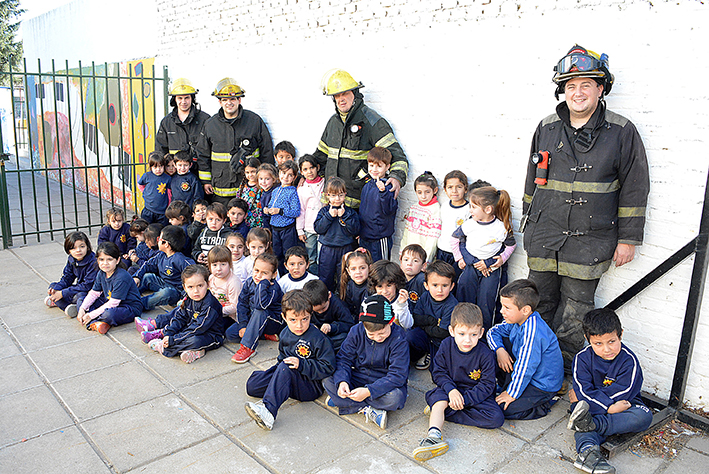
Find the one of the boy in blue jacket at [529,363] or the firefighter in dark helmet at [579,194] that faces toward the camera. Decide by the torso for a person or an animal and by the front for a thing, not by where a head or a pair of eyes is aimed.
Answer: the firefighter in dark helmet

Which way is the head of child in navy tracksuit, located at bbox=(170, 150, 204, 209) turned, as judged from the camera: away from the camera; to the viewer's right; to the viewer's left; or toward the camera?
toward the camera

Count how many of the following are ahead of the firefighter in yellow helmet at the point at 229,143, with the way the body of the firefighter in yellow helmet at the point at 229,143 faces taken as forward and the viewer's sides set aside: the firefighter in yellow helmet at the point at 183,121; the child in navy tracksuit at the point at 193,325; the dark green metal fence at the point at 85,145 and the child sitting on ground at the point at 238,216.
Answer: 2

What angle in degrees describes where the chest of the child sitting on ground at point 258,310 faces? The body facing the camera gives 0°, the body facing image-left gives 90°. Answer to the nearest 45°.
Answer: approximately 45°

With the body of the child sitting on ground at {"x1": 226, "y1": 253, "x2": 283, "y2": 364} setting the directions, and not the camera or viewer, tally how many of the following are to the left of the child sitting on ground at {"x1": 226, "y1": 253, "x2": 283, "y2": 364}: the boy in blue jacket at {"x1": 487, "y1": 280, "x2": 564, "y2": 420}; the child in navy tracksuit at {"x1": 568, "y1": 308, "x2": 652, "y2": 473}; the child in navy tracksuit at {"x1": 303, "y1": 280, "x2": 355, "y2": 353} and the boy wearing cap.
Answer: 4

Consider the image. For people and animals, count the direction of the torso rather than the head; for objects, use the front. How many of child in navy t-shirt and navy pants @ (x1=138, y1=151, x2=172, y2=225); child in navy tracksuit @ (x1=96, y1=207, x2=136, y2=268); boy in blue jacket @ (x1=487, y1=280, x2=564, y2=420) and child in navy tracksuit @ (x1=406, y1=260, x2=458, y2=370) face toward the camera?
3

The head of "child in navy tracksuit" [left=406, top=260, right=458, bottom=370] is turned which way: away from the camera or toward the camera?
toward the camera

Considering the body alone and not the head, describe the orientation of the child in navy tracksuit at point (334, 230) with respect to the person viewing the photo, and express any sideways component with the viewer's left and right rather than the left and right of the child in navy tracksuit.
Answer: facing the viewer

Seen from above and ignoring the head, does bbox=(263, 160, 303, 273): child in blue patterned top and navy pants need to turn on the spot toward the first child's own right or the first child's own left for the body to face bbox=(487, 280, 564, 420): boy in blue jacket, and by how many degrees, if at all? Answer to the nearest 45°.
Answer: approximately 90° to the first child's own left

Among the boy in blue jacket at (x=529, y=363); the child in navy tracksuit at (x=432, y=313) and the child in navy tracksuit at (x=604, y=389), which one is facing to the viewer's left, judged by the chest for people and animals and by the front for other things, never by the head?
the boy in blue jacket

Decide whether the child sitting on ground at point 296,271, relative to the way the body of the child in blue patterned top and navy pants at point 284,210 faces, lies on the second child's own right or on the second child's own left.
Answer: on the second child's own left

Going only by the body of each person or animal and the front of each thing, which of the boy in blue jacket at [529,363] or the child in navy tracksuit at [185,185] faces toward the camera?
the child in navy tracksuit

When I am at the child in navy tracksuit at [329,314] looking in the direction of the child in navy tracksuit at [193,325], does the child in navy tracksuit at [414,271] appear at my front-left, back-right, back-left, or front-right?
back-right

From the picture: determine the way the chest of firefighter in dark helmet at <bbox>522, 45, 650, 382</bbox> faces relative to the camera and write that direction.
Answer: toward the camera

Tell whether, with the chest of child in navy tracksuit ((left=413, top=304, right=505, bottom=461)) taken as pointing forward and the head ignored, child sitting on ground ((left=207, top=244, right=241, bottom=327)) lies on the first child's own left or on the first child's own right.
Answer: on the first child's own right

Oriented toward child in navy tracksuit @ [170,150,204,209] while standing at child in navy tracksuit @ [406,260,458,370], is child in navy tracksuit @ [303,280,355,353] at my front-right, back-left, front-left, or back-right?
front-left

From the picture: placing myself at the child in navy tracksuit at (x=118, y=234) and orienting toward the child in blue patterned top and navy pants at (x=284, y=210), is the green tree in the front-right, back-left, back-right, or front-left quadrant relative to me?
back-left

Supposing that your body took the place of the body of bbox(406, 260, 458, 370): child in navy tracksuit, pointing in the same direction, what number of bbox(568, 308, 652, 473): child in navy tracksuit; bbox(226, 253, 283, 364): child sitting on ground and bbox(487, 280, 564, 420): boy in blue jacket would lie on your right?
1

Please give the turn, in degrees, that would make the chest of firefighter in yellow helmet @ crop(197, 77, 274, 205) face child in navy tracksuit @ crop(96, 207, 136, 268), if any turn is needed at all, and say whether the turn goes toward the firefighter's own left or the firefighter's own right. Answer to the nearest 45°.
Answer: approximately 90° to the firefighter's own right

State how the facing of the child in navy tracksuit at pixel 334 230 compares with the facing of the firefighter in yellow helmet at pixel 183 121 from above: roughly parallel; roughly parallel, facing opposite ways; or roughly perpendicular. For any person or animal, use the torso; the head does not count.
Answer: roughly parallel

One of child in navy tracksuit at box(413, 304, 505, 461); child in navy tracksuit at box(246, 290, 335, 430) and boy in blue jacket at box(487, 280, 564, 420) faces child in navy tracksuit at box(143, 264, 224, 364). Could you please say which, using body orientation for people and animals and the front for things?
the boy in blue jacket

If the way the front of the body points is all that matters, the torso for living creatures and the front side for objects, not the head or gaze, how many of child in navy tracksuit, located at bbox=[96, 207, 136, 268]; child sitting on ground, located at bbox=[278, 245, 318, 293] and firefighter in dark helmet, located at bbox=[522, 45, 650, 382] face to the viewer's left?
0

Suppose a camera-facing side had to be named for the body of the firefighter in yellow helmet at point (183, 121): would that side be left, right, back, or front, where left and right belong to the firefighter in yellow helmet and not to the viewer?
front
